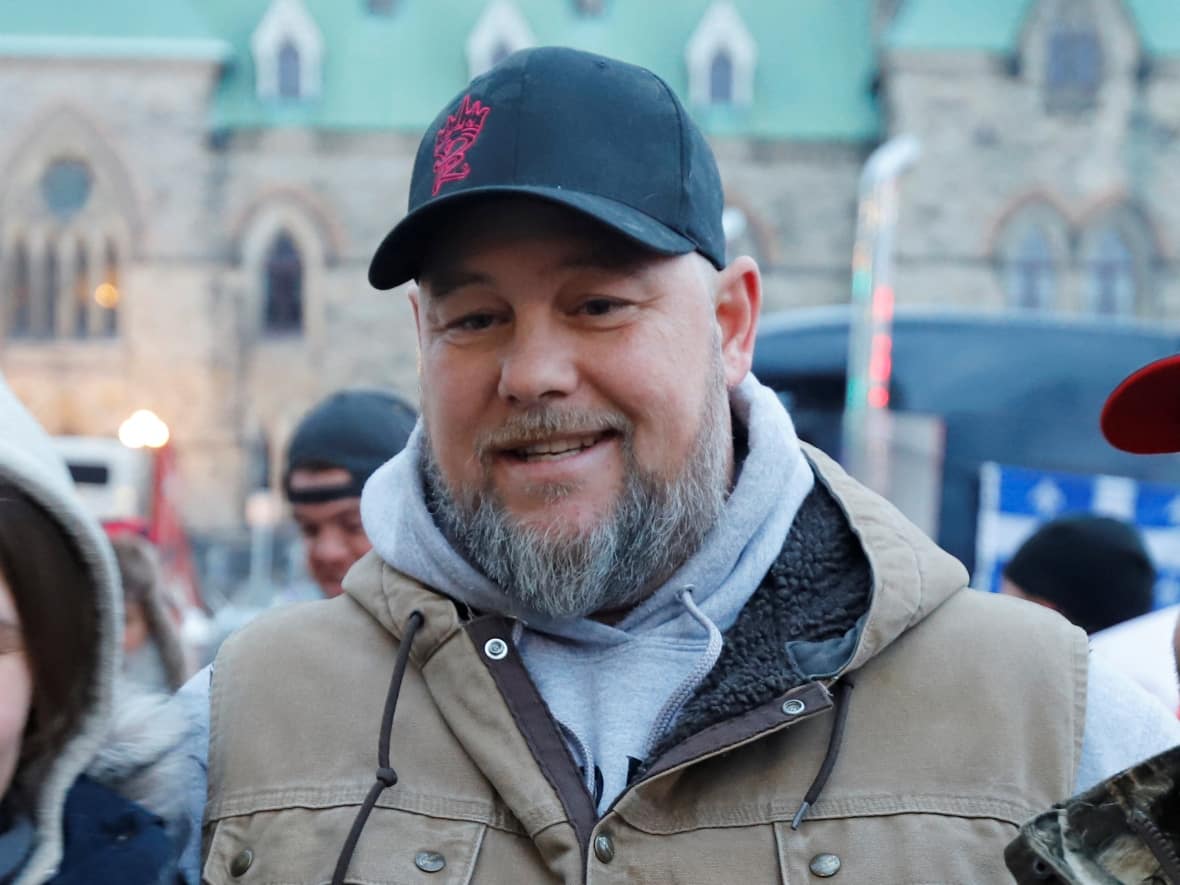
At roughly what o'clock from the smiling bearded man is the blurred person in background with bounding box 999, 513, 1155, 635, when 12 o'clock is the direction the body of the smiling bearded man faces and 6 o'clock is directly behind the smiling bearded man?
The blurred person in background is roughly at 7 o'clock from the smiling bearded man.

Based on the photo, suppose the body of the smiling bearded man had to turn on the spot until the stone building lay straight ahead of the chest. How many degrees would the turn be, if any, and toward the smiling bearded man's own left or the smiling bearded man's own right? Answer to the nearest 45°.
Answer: approximately 180°

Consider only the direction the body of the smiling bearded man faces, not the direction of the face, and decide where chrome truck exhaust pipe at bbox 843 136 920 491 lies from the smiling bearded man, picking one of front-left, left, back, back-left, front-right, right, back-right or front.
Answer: back

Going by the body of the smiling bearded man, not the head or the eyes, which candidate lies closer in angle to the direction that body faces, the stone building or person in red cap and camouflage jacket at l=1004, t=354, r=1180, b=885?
the person in red cap and camouflage jacket

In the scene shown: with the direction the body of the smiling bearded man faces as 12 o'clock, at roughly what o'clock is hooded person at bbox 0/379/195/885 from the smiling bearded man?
The hooded person is roughly at 2 o'clock from the smiling bearded man.

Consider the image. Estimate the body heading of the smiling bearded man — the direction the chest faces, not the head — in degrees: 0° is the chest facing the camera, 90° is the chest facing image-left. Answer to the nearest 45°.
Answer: approximately 0°

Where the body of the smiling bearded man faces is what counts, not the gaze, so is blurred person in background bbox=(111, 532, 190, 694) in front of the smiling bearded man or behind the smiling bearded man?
behind

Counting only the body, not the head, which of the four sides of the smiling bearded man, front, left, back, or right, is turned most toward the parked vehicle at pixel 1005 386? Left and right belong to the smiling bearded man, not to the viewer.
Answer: back

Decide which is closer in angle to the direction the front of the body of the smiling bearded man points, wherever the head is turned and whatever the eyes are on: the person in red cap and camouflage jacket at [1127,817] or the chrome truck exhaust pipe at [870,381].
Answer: the person in red cap and camouflage jacket
